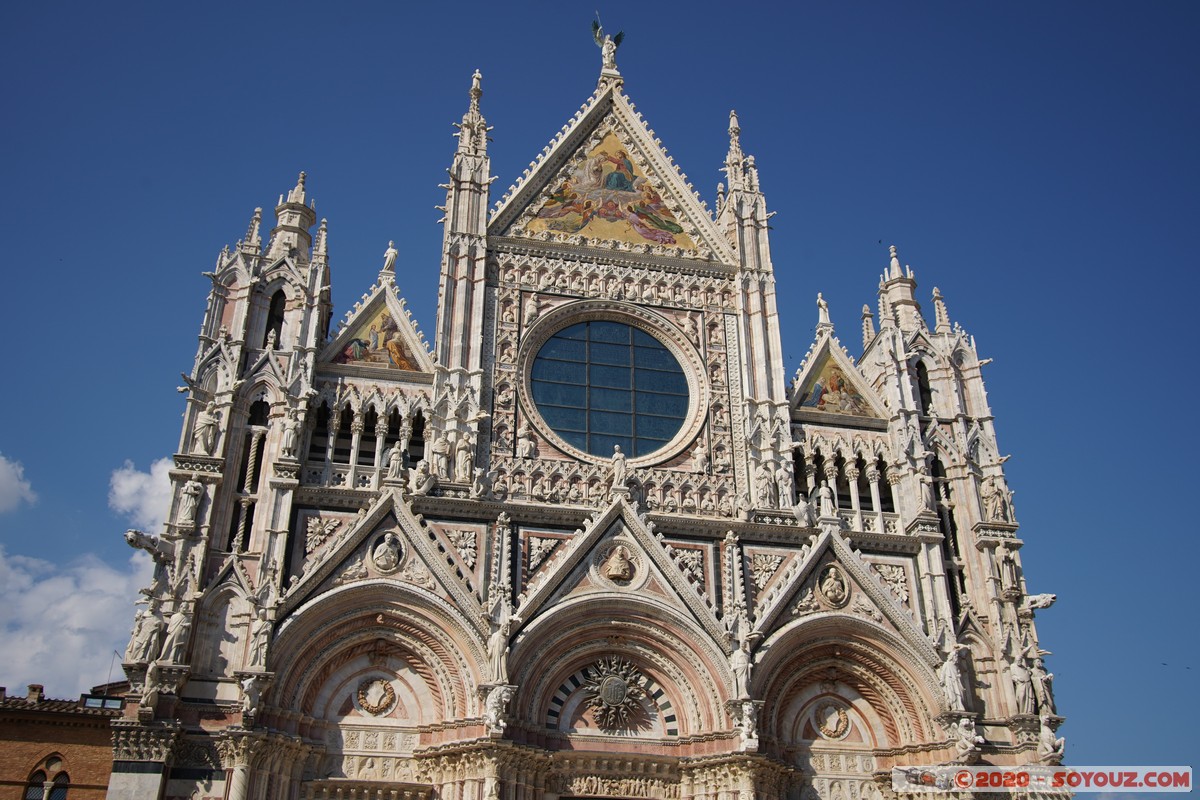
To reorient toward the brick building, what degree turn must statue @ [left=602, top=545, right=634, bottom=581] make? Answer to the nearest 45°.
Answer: approximately 90° to its right

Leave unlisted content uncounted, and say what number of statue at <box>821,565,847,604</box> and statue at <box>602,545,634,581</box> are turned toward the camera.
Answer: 2

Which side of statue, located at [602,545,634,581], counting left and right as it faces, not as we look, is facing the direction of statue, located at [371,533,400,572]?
right

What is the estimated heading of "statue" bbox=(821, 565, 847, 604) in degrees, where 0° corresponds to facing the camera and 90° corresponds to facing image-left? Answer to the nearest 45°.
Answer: approximately 0°

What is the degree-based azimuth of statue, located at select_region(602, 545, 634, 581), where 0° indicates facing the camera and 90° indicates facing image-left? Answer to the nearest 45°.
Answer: approximately 0°

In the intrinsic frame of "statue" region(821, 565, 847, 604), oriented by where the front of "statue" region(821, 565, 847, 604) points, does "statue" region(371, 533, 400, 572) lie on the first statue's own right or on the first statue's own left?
on the first statue's own right

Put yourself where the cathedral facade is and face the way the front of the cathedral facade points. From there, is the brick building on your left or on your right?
on your right

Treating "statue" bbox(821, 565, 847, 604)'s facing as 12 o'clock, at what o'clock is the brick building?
The brick building is roughly at 3 o'clock from the statue.
